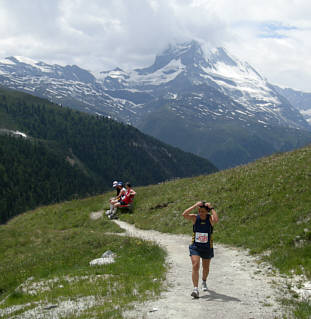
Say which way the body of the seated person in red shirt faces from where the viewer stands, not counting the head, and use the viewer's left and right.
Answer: facing to the left of the viewer

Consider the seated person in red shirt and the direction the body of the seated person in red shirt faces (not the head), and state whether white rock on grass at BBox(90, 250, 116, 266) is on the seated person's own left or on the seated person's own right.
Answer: on the seated person's own left
